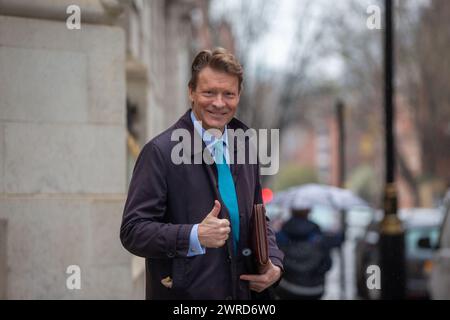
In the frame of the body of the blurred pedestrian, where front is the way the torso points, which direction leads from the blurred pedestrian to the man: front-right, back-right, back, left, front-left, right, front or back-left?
back

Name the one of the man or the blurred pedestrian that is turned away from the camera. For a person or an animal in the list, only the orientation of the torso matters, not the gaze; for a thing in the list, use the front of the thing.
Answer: the blurred pedestrian

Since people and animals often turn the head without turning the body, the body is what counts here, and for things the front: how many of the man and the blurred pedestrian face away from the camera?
1

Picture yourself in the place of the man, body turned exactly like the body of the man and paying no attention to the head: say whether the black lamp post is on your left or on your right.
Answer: on your left

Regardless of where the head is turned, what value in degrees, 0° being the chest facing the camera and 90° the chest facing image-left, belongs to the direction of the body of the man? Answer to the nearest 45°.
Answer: approximately 315°

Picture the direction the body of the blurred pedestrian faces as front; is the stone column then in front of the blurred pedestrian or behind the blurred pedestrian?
behind

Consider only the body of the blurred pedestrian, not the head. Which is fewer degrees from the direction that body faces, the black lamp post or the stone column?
the black lamp post

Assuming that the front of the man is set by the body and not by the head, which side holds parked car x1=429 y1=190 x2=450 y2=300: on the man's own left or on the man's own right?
on the man's own left

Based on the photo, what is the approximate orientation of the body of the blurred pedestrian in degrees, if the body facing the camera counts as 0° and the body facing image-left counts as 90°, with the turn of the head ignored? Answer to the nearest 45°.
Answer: approximately 180°
